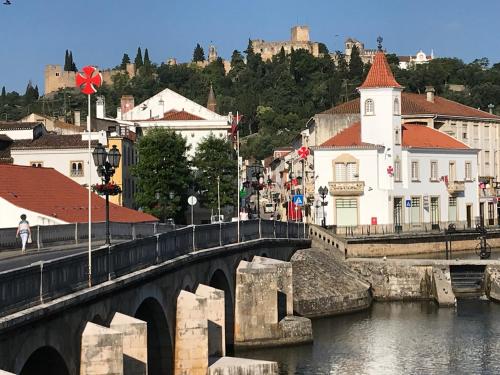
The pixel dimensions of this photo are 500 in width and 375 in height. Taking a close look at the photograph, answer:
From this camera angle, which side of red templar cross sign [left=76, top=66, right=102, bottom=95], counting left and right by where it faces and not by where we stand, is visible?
front
